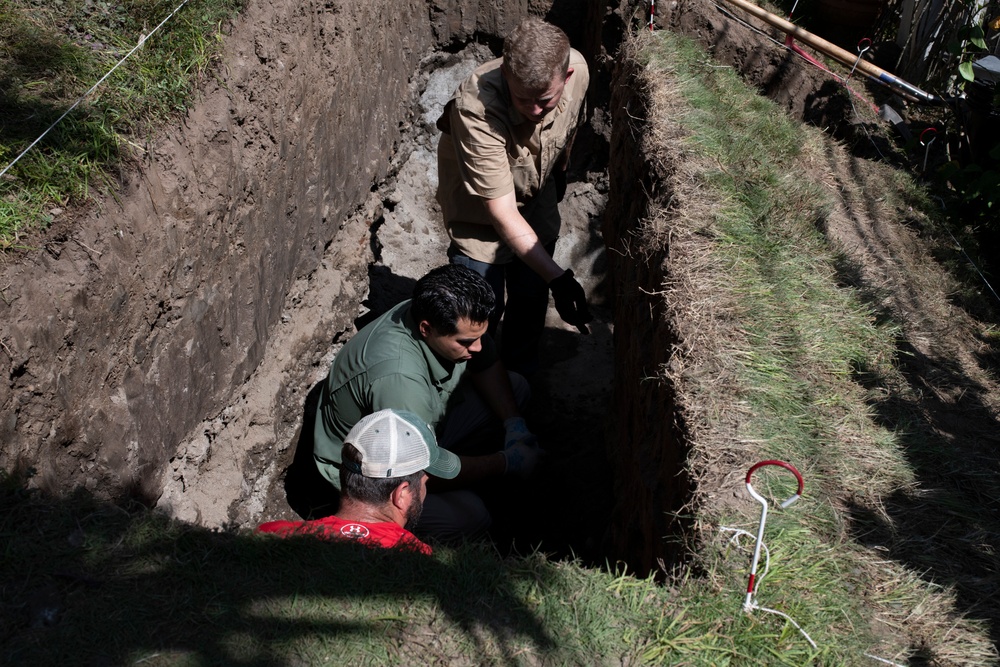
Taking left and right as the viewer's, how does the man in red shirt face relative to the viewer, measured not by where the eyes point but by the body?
facing away from the viewer and to the right of the viewer

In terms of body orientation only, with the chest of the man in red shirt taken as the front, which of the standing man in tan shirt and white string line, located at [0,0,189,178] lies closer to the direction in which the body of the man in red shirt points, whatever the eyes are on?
the standing man in tan shirt

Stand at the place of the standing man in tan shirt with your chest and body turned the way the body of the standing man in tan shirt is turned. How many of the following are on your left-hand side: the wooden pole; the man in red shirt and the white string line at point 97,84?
1

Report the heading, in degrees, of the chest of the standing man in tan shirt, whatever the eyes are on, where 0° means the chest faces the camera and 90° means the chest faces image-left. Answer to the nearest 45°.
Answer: approximately 315°

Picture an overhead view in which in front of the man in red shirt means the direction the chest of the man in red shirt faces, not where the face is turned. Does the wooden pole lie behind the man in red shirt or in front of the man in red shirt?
in front

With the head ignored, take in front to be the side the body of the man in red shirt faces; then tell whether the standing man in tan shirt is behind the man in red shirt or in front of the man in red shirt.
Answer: in front
